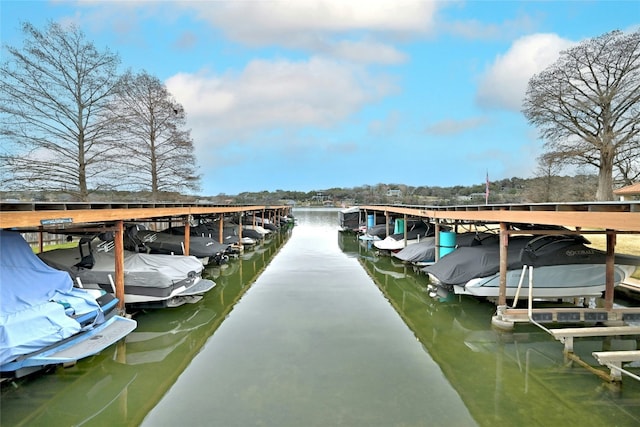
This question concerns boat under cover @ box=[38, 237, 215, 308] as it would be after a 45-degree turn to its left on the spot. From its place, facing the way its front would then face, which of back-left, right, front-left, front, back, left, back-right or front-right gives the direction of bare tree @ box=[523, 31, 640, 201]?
back

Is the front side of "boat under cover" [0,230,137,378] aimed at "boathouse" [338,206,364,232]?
no

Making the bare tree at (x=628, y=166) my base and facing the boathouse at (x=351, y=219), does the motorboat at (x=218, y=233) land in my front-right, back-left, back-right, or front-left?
front-left

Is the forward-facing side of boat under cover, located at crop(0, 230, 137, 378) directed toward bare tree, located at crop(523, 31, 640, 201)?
no

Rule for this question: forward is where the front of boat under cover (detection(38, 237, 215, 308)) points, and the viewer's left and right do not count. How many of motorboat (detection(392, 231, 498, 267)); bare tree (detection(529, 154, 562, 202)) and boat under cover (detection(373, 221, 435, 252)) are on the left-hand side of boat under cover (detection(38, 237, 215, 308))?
0

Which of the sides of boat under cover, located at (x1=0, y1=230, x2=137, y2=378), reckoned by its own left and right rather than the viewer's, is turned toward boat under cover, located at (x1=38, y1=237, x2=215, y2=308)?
right

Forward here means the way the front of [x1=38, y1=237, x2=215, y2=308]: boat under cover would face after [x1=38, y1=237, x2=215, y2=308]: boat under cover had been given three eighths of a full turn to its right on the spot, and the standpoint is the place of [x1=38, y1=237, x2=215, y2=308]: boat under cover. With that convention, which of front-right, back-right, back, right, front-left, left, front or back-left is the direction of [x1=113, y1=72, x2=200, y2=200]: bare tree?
left

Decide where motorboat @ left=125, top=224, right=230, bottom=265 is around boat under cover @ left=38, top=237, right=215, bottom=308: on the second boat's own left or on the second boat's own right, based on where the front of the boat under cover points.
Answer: on the second boat's own right

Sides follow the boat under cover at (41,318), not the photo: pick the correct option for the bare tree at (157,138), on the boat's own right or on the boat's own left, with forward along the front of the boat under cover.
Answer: on the boat's own right

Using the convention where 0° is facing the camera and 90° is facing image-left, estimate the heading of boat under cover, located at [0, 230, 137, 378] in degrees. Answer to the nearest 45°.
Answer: approximately 135°

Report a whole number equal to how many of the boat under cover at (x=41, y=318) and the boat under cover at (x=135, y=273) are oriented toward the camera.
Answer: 0

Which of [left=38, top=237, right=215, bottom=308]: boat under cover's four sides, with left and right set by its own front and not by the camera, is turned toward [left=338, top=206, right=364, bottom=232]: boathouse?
right

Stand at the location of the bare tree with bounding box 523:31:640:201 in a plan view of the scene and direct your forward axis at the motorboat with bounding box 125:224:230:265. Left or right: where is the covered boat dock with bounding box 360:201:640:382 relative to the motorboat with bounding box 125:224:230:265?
left

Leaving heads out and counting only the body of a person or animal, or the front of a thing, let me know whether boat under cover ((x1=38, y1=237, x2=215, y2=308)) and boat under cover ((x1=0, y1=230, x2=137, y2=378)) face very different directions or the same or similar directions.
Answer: same or similar directions
